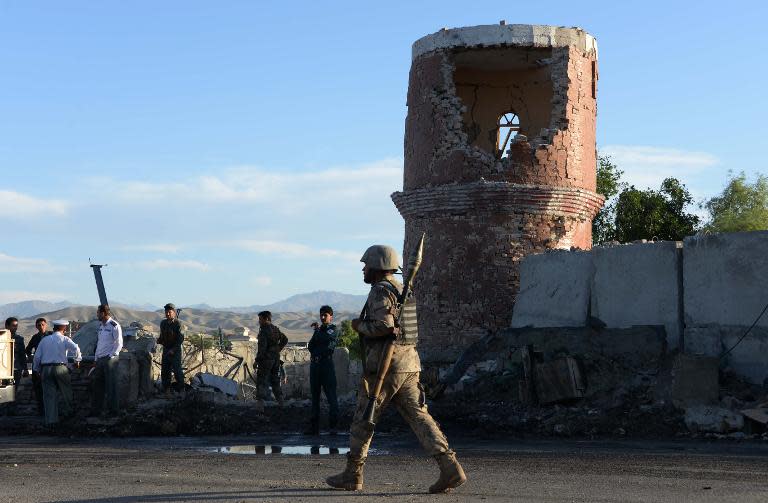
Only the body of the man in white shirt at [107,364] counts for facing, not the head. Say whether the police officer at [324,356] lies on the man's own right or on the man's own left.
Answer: on the man's own left

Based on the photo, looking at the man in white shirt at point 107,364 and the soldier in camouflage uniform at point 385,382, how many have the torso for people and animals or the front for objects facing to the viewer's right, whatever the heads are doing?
0

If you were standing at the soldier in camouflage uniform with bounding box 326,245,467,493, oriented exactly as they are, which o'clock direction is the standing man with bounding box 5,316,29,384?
The standing man is roughly at 2 o'clock from the soldier in camouflage uniform.

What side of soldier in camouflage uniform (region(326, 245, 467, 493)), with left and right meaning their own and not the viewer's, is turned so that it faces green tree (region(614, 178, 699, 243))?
right

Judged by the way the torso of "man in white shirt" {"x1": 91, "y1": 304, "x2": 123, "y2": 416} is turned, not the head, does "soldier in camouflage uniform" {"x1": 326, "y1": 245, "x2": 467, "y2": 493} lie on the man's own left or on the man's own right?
on the man's own left

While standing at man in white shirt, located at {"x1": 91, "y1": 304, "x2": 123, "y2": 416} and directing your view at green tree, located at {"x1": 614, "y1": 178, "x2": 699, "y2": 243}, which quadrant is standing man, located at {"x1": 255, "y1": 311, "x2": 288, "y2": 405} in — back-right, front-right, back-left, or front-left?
front-right

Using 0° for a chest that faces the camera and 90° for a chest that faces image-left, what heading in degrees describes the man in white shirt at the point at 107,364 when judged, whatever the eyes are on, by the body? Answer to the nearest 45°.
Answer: approximately 45°

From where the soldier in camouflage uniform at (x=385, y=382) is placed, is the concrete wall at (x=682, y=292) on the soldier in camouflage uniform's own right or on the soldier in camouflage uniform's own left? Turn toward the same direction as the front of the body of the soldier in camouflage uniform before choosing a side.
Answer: on the soldier in camouflage uniform's own right

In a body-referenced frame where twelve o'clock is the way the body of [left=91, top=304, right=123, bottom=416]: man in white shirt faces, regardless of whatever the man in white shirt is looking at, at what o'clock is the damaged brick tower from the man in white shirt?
The damaged brick tower is roughly at 7 o'clock from the man in white shirt.

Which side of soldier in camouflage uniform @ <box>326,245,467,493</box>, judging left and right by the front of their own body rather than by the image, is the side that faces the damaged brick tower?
right

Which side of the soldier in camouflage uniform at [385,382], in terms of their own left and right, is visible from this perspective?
left

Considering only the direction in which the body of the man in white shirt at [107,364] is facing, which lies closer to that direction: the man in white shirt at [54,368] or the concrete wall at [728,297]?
the man in white shirt
